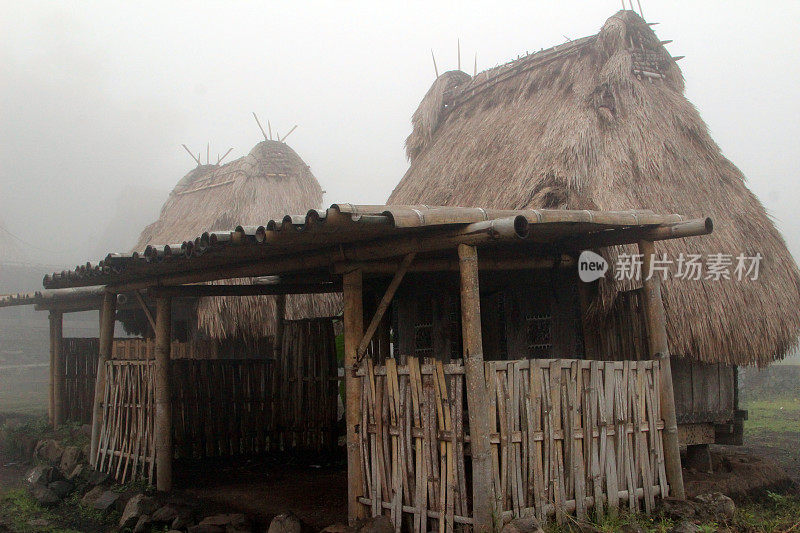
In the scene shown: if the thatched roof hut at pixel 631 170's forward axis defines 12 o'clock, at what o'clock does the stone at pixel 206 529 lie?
The stone is roughly at 12 o'clock from the thatched roof hut.

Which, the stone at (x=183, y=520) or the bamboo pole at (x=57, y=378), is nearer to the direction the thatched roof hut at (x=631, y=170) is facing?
the stone

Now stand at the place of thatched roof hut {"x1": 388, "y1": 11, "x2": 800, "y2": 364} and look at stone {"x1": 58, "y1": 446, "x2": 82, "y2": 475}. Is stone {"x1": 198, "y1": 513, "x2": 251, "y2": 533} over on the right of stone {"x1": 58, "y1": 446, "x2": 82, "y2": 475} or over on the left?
left

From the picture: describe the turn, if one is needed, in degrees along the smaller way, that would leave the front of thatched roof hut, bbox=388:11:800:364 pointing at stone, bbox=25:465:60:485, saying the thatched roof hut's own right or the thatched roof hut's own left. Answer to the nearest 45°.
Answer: approximately 45° to the thatched roof hut's own right

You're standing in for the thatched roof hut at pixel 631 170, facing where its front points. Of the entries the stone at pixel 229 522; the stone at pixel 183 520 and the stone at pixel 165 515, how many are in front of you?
3

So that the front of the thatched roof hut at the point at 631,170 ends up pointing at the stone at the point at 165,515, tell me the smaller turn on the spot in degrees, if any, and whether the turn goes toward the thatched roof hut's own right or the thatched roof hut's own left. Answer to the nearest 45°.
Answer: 0° — it already faces it

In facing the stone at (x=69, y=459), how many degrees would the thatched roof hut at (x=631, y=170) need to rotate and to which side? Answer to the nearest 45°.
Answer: approximately 45° to its right

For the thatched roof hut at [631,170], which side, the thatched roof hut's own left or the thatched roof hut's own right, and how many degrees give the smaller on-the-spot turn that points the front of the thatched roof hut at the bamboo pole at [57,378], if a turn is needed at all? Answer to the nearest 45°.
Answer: approximately 45° to the thatched roof hut's own right

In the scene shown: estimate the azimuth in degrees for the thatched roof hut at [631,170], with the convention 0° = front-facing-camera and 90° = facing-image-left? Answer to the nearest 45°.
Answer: approximately 45°

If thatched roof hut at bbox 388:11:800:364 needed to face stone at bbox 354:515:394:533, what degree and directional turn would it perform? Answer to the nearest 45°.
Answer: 0° — it already faces it

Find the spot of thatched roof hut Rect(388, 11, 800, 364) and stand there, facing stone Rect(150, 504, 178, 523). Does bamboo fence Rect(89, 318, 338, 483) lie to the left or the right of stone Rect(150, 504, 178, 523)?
right

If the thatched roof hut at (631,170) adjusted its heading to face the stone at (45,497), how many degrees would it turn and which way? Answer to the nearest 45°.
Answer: approximately 45° to its right
